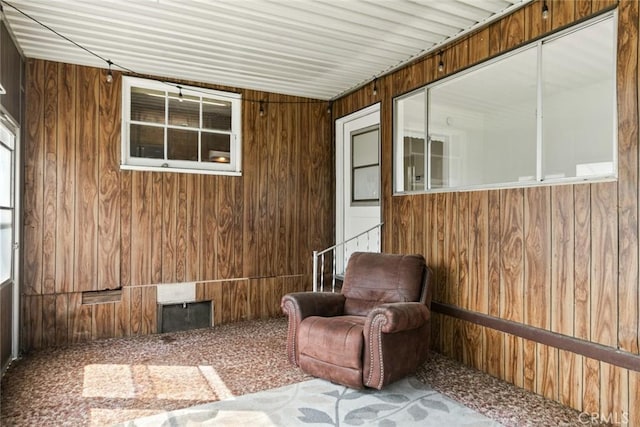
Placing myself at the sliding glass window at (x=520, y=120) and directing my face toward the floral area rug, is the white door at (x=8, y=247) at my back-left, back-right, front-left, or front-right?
front-right

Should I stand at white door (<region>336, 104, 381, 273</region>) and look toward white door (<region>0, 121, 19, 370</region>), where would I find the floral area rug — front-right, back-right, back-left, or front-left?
front-left

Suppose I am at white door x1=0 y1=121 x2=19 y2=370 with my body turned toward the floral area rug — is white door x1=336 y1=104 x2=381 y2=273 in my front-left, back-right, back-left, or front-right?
front-left

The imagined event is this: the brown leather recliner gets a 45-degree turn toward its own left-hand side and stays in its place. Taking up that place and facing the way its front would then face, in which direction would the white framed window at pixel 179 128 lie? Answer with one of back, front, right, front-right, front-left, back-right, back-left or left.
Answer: back-right

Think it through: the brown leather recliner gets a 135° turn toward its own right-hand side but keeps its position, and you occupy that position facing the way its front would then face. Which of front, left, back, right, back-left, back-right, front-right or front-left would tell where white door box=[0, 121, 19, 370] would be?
left

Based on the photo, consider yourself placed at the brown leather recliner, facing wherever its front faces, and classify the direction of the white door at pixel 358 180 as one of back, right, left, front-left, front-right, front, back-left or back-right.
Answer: back-right

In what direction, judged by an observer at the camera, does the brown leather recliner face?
facing the viewer and to the left of the viewer
